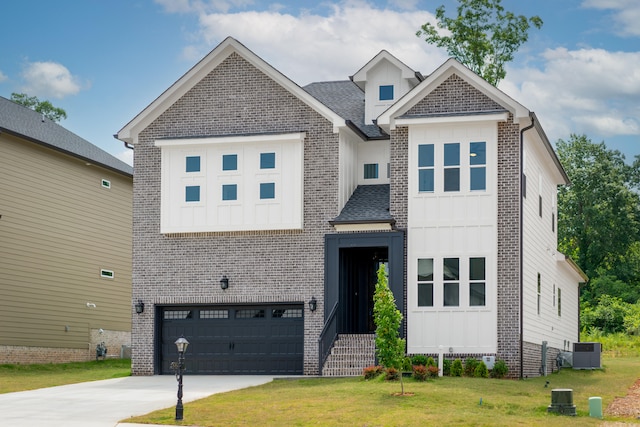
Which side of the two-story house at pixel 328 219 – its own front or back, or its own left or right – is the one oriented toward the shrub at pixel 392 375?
front

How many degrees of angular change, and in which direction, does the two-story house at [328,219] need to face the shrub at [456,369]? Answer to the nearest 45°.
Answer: approximately 45° to its left

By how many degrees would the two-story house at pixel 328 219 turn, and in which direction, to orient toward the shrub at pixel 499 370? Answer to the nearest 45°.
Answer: approximately 45° to its left

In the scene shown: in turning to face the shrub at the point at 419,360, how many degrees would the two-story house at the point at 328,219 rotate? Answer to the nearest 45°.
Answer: approximately 45° to its left

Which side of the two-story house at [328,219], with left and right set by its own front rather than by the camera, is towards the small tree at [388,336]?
front

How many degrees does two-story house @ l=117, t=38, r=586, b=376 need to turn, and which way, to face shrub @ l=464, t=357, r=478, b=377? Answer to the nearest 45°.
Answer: approximately 45° to its left

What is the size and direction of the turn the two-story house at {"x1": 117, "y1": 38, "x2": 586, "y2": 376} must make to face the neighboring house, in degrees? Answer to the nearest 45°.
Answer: approximately 135° to its right

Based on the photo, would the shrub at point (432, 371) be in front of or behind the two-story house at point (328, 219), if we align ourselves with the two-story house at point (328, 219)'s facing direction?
in front

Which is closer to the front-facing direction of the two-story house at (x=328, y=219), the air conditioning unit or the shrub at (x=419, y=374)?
the shrub

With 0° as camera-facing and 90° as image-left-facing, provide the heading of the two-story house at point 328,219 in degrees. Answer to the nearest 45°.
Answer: approximately 0°
